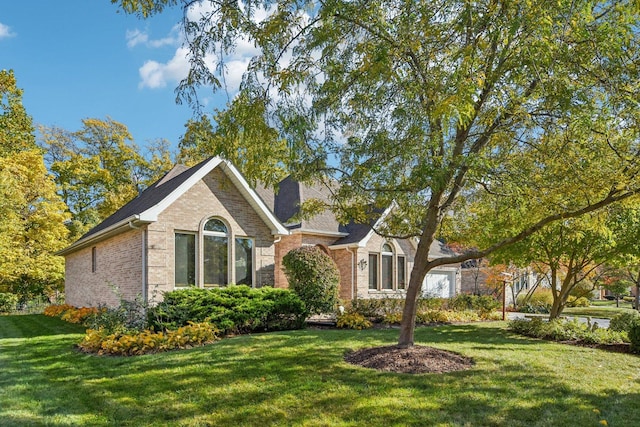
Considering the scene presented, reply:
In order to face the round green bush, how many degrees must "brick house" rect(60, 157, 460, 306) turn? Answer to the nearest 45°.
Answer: approximately 45° to its left

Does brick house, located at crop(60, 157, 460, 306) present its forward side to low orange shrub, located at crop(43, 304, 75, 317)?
no

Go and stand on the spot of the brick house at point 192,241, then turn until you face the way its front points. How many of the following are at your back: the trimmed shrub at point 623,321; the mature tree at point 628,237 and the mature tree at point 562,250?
0

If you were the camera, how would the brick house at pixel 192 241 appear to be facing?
facing the viewer and to the right of the viewer

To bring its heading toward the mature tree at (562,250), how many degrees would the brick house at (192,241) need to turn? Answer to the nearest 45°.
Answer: approximately 45° to its left

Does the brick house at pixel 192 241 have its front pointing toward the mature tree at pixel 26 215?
no

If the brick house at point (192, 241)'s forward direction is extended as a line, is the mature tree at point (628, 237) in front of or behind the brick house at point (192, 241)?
in front

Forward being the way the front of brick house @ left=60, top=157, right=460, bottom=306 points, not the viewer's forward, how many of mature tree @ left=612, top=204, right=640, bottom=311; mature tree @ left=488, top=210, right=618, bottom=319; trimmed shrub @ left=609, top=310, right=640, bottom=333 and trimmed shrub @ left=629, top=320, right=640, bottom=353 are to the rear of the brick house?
0
